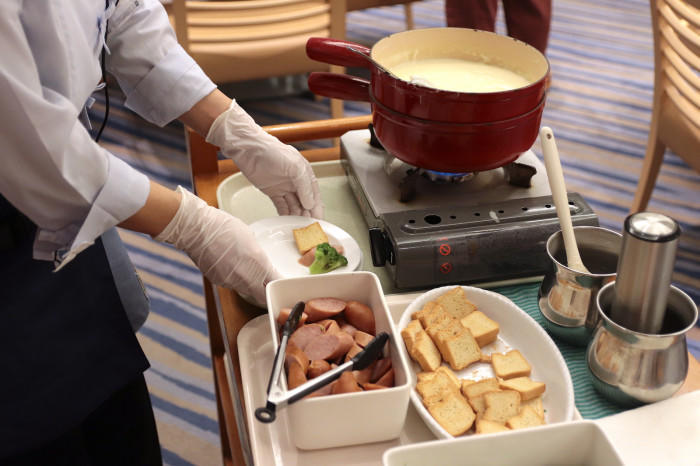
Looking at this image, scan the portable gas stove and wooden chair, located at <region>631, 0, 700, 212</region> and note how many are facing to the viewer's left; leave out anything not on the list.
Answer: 1
